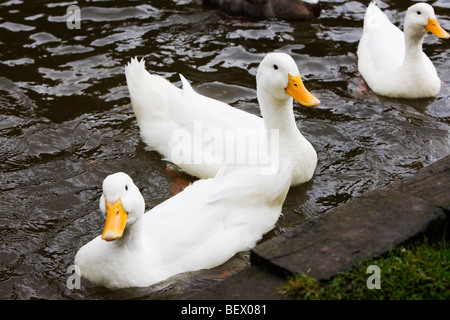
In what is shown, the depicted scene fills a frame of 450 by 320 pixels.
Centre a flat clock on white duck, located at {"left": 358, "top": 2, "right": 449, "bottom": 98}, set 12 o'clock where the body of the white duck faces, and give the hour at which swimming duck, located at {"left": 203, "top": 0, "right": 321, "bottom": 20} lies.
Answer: The swimming duck is roughly at 6 o'clock from the white duck.

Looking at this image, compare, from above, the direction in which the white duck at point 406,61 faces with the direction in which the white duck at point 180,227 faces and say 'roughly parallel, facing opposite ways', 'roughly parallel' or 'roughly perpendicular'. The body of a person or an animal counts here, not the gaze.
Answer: roughly perpendicular

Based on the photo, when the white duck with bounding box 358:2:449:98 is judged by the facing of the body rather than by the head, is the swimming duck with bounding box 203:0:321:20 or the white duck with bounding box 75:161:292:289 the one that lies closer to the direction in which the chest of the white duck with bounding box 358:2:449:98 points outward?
the white duck

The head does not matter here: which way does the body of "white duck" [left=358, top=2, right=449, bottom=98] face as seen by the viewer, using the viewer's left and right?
facing the viewer and to the right of the viewer

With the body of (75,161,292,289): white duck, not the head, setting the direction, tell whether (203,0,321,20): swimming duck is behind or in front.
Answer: behind

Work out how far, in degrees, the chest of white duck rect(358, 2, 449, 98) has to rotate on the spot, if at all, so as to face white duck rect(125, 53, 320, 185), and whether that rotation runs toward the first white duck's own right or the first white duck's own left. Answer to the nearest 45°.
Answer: approximately 90° to the first white duck's own right

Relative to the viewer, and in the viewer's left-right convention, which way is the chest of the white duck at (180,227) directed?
facing the viewer and to the left of the viewer

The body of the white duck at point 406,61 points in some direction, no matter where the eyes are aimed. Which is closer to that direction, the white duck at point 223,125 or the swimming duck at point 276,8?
the white duck

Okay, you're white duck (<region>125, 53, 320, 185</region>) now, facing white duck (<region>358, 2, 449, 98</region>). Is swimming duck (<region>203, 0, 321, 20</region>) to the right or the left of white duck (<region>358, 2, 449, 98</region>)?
left

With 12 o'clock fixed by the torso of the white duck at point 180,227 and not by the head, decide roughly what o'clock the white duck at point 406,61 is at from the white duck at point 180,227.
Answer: the white duck at point 406,61 is roughly at 6 o'clock from the white duck at point 180,227.

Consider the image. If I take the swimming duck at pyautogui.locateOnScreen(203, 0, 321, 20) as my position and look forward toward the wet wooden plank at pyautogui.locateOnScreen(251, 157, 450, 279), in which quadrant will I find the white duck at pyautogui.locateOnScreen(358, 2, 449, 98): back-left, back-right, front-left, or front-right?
front-left
